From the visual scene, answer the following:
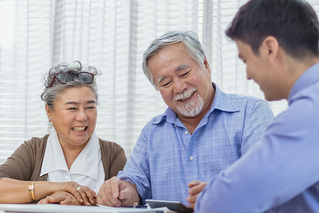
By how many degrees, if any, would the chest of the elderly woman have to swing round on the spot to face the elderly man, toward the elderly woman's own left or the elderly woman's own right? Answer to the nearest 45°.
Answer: approximately 45° to the elderly woman's own left

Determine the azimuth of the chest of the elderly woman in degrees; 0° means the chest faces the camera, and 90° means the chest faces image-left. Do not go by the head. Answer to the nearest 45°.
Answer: approximately 0°

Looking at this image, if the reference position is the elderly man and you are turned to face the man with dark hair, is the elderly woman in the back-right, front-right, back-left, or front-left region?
back-right
